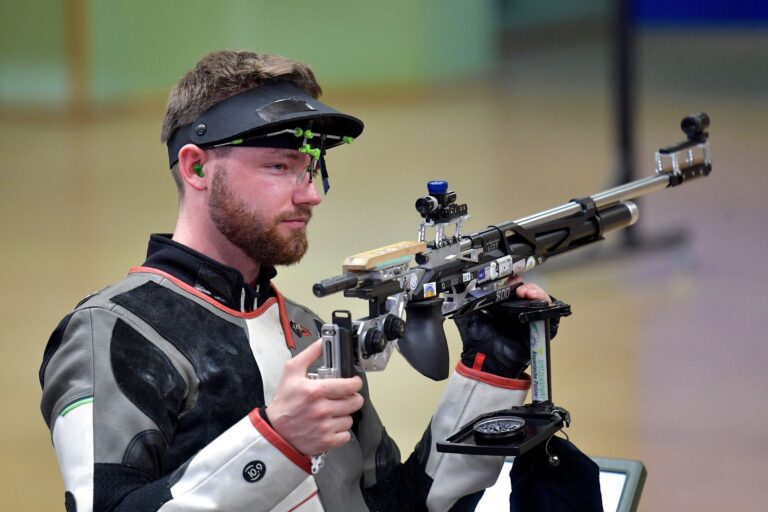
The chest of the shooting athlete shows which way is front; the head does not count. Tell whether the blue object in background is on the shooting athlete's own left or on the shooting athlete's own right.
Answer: on the shooting athlete's own left

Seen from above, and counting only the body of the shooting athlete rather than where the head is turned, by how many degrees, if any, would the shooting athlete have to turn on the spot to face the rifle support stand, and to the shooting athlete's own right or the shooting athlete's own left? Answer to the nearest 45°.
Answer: approximately 45° to the shooting athlete's own left

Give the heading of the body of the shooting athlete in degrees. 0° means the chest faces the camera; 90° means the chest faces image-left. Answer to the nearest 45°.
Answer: approximately 315°

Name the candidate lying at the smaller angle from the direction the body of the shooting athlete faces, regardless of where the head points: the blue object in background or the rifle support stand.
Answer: the rifle support stand
